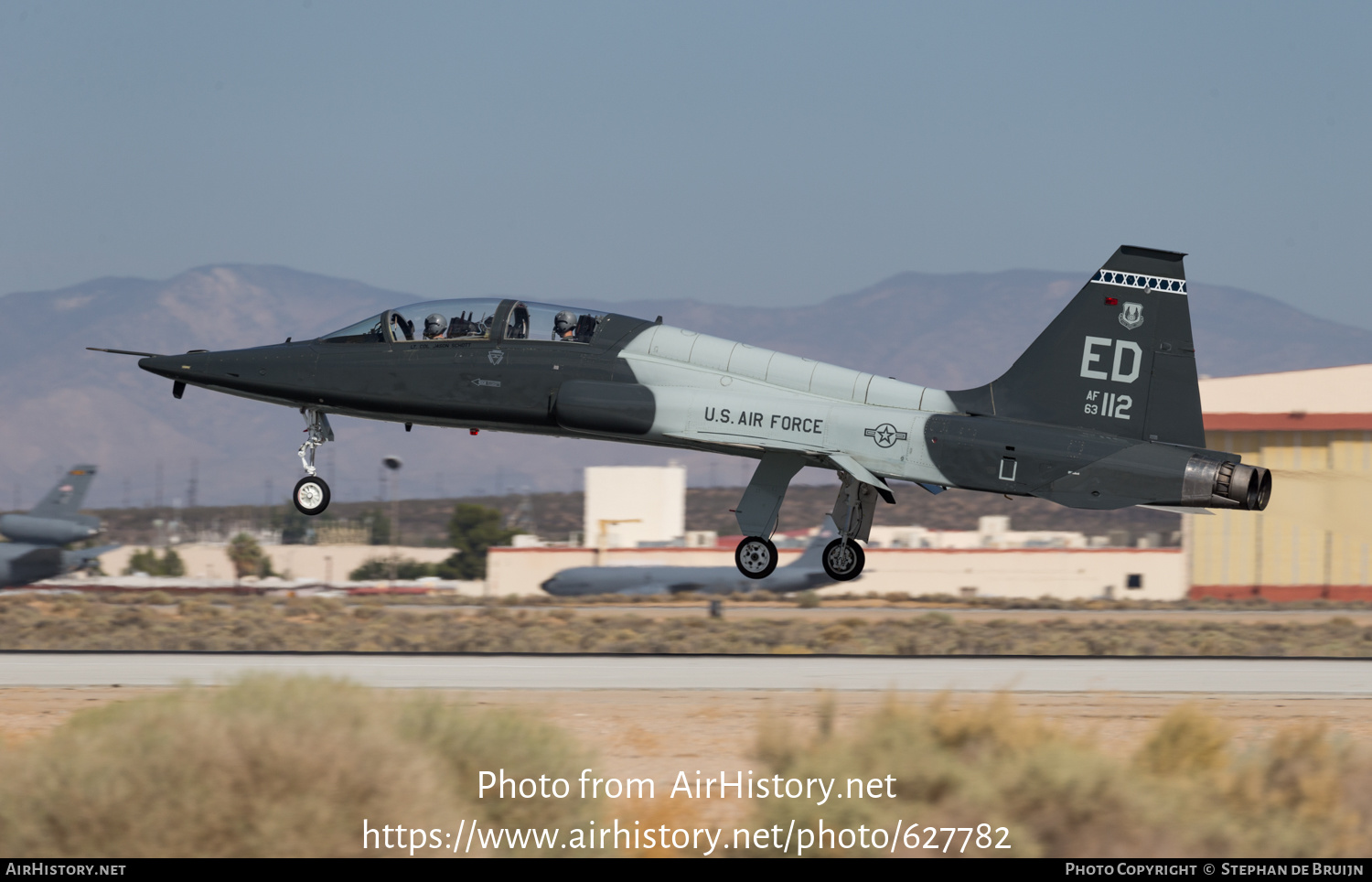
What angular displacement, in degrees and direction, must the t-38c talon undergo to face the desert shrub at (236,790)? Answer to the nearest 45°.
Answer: approximately 45° to its left

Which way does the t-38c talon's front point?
to the viewer's left
